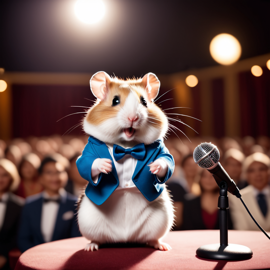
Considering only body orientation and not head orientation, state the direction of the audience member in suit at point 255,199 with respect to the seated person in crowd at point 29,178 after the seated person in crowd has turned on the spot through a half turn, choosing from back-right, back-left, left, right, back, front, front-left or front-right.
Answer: back-right

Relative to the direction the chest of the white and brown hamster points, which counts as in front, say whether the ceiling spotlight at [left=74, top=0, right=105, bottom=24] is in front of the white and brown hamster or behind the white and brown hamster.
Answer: behind

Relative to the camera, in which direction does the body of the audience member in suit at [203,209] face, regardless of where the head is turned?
toward the camera

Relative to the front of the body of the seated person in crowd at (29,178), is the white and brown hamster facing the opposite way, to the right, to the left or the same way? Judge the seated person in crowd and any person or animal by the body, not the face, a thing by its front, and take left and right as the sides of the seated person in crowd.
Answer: the same way

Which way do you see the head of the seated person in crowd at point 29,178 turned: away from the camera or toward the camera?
toward the camera

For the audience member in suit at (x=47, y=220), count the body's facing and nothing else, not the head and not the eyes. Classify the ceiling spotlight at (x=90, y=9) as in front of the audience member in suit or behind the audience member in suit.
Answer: behind

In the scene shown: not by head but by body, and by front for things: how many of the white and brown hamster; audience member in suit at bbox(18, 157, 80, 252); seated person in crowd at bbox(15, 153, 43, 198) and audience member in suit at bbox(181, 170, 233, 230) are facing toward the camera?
4

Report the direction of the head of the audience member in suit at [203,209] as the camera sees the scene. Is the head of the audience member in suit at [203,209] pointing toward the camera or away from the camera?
toward the camera

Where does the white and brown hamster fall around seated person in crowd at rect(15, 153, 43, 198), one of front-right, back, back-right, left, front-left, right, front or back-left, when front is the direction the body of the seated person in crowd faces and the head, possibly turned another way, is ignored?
front

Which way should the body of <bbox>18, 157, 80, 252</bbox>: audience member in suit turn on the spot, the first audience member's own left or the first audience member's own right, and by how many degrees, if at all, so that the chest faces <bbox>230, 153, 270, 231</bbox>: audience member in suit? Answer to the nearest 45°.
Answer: approximately 90° to the first audience member's own left

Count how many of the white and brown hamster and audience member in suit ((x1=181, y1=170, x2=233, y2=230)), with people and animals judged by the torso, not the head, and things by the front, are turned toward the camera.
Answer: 2

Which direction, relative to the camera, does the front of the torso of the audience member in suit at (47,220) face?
toward the camera

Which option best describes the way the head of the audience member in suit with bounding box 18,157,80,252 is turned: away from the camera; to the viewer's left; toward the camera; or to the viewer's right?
toward the camera

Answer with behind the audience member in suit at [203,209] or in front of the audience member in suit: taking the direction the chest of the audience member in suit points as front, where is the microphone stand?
in front

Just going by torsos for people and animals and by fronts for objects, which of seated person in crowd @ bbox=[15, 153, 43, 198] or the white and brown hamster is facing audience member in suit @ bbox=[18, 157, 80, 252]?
the seated person in crowd

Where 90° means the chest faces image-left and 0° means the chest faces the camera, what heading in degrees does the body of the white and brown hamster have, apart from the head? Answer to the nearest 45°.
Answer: approximately 0°

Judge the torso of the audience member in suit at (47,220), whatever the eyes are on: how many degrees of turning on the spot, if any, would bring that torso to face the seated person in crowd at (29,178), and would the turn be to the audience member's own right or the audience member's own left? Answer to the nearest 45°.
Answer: approximately 180°

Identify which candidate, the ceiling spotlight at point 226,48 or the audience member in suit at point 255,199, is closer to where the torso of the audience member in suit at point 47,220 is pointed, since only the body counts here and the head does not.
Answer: the audience member in suit
